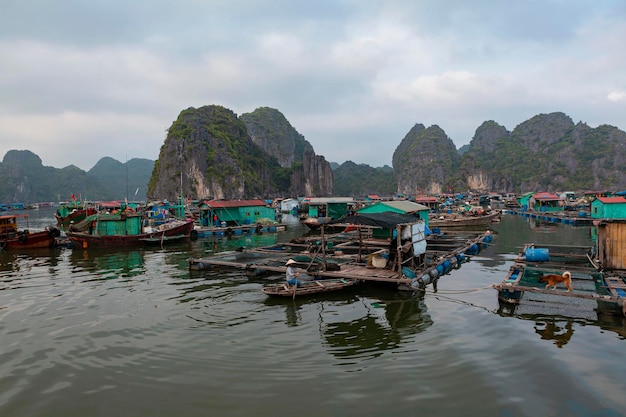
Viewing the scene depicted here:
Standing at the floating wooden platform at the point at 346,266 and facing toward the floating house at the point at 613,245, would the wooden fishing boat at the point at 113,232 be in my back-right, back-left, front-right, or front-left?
back-left

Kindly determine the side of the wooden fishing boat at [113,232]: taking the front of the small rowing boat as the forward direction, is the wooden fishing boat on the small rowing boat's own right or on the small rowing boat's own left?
on the small rowing boat's own left

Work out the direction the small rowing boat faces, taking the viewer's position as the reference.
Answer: facing to the right of the viewer

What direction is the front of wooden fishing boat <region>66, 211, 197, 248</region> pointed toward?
to the viewer's right

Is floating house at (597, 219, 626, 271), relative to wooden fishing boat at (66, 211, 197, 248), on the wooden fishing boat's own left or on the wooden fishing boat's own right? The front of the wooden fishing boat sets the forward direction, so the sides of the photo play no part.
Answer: on the wooden fishing boat's own right

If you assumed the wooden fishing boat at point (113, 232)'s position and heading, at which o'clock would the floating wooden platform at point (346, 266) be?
The floating wooden platform is roughly at 2 o'clock from the wooden fishing boat.
